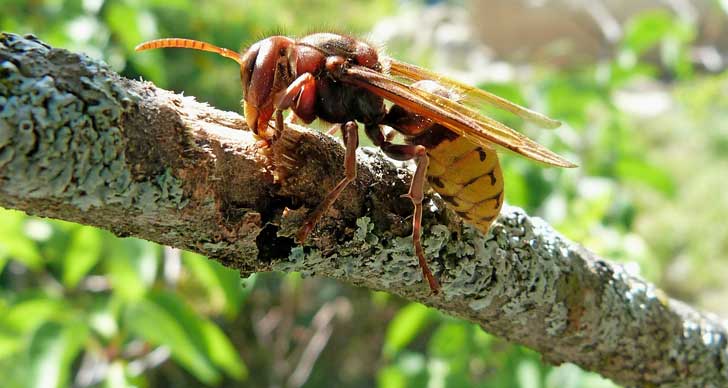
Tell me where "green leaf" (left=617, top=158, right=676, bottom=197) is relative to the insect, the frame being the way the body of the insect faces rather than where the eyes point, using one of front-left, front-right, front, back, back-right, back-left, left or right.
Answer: back-right

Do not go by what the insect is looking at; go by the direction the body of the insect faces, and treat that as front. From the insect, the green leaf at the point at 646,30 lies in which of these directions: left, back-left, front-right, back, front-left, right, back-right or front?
back-right

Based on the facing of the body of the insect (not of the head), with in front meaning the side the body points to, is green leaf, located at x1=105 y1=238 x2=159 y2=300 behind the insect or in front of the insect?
in front

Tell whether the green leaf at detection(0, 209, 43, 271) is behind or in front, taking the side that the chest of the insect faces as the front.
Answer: in front

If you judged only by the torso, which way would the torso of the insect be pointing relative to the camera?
to the viewer's left
